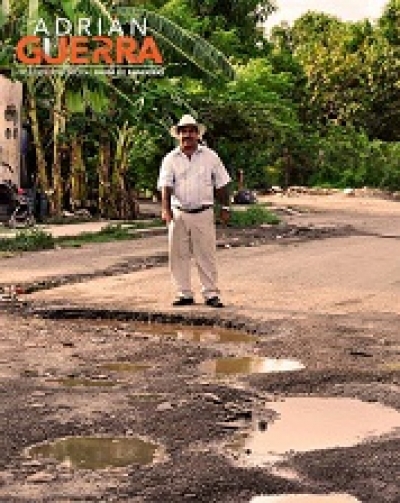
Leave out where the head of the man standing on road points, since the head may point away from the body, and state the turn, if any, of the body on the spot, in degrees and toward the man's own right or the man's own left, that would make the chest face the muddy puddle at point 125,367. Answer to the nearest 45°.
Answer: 0° — they already face it

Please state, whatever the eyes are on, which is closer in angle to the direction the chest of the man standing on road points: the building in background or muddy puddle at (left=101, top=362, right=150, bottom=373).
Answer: the muddy puddle

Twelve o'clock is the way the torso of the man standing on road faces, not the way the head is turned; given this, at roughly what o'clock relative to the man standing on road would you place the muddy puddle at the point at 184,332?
The muddy puddle is roughly at 12 o'clock from the man standing on road.

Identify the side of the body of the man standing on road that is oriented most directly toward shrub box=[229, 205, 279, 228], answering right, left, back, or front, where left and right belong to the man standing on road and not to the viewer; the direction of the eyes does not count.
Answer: back

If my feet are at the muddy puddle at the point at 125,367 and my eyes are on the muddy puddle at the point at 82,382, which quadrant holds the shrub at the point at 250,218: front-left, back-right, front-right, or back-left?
back-right

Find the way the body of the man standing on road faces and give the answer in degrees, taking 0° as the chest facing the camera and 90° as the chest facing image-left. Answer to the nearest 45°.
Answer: approximately 0°

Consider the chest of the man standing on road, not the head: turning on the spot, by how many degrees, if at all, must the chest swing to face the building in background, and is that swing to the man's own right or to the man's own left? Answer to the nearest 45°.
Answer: approximately 180°

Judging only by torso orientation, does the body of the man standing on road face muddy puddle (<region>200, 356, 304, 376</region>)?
yes

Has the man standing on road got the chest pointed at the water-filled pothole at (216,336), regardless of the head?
yes

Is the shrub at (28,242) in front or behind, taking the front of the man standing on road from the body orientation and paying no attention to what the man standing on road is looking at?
behind

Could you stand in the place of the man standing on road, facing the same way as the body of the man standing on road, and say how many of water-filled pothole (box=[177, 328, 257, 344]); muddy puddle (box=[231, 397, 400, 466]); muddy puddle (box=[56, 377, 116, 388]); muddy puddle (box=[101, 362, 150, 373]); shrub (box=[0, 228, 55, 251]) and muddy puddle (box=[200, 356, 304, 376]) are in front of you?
5

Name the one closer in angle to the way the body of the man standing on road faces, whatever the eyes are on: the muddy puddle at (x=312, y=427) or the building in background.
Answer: the muddy puddle
